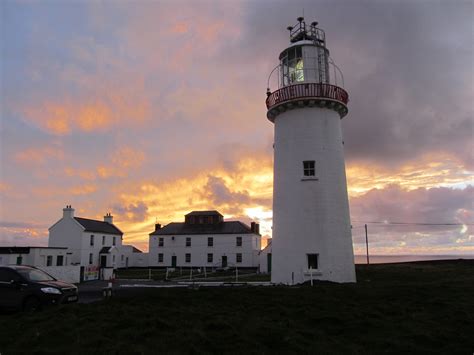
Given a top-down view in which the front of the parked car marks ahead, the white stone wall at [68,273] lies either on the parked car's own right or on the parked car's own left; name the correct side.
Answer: on the parked car's own left

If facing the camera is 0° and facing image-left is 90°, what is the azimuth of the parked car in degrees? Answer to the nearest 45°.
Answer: approximately 315°

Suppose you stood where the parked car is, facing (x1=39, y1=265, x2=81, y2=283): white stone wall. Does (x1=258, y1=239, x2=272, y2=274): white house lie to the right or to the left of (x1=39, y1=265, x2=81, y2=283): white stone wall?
right

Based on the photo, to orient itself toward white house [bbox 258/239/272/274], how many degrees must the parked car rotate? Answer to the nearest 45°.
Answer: approximately 90° to its left

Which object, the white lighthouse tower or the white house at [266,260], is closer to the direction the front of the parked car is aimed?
the white lighthouse tower

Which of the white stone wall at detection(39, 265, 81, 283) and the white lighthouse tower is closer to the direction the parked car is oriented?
the white lighthouse tower

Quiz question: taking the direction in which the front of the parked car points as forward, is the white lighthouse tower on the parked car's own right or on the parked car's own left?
on the parked car's own left
